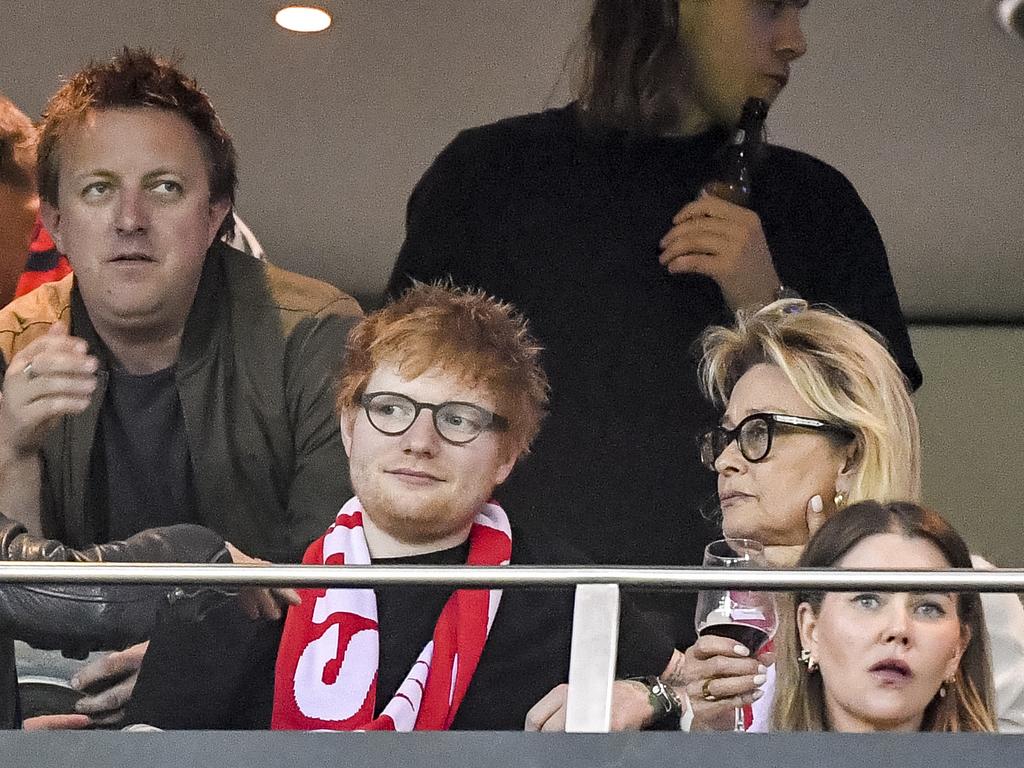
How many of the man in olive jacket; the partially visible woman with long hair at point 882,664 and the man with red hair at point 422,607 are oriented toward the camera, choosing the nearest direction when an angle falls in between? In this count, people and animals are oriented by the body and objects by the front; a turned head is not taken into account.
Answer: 3

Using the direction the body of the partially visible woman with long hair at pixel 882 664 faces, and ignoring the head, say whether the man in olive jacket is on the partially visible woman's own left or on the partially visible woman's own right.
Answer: on the partially visible woman's own right

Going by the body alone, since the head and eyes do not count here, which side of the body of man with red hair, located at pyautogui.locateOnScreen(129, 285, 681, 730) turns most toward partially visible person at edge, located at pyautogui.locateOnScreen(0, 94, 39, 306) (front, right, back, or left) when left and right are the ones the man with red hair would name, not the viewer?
right

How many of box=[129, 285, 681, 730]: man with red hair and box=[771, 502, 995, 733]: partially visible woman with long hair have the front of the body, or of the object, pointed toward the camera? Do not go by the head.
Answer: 2

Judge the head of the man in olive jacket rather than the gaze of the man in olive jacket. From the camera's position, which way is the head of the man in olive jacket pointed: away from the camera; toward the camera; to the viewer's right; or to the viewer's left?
toward the camera

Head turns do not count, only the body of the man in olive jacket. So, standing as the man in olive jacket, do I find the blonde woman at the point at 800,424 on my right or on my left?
on my left

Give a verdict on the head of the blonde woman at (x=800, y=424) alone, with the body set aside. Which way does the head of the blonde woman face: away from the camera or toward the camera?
toward the camera

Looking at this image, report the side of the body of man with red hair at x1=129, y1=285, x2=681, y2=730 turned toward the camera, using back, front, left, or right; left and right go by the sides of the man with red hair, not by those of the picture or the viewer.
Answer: front

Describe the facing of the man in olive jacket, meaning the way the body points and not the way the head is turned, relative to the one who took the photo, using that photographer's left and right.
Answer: facing the viewer

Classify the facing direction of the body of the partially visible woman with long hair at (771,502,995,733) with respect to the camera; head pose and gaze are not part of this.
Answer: toward the camera

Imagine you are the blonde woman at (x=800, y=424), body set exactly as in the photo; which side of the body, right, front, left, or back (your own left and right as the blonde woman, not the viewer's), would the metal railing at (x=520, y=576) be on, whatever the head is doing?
front

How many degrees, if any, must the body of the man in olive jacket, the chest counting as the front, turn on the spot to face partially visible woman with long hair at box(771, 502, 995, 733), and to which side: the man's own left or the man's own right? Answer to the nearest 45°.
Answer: approximately 45° to the man's own left

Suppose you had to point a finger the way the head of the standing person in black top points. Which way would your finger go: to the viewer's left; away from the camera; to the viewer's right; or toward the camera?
to the viewer's right

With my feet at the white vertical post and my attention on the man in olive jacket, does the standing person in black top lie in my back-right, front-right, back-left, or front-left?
front-right
